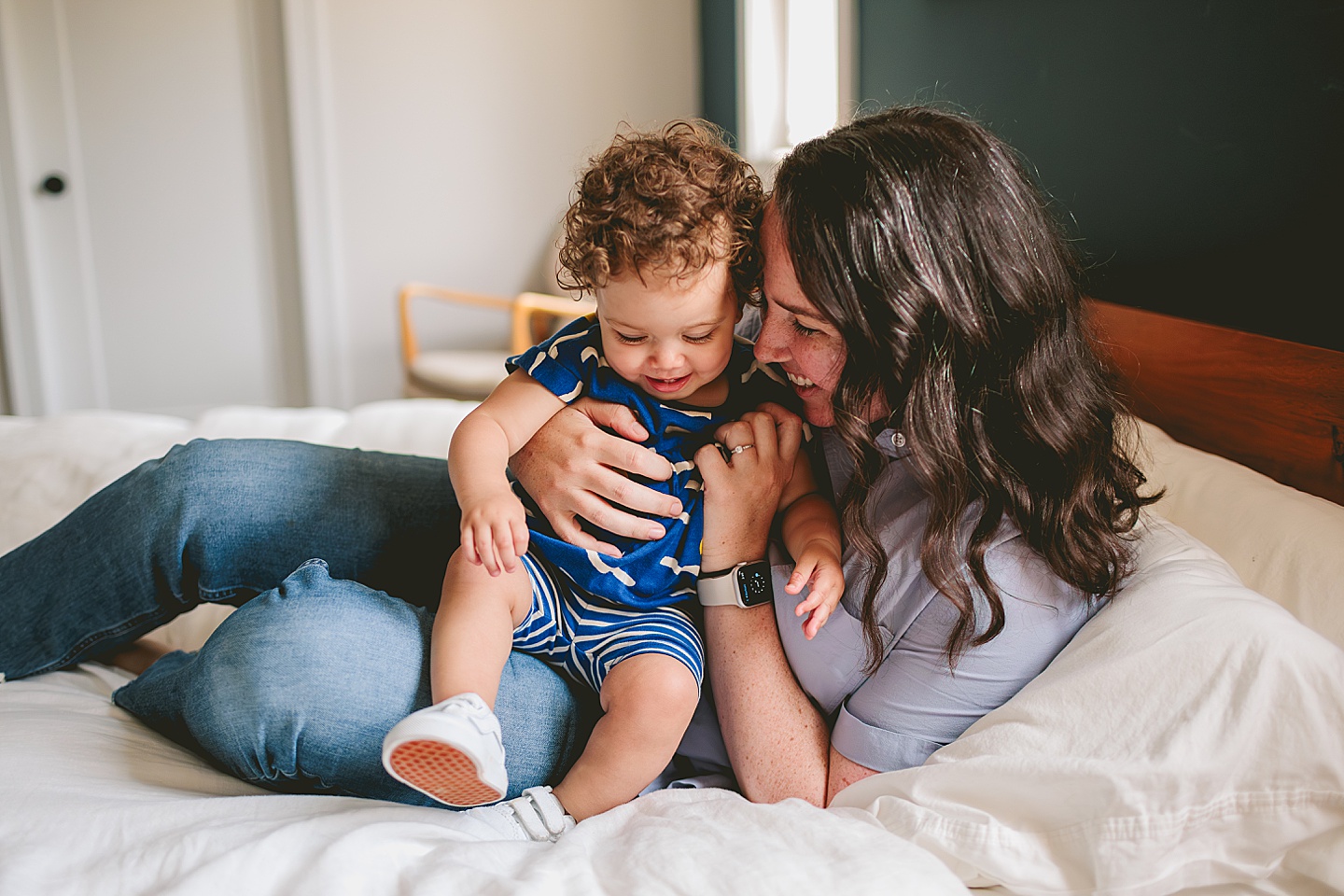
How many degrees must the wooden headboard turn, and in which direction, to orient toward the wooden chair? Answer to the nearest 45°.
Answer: approximately 90° to its right

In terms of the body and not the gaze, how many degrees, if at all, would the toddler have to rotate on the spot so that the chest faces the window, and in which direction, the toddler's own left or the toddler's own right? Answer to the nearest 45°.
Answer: approximately 180°

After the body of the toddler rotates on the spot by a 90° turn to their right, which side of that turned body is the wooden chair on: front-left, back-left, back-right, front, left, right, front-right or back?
right

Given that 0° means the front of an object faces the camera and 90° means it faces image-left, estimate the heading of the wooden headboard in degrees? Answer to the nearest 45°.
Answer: approximately 45°

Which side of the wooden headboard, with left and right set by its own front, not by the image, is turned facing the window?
right

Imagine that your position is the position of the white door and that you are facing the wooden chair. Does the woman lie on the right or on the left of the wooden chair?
right
